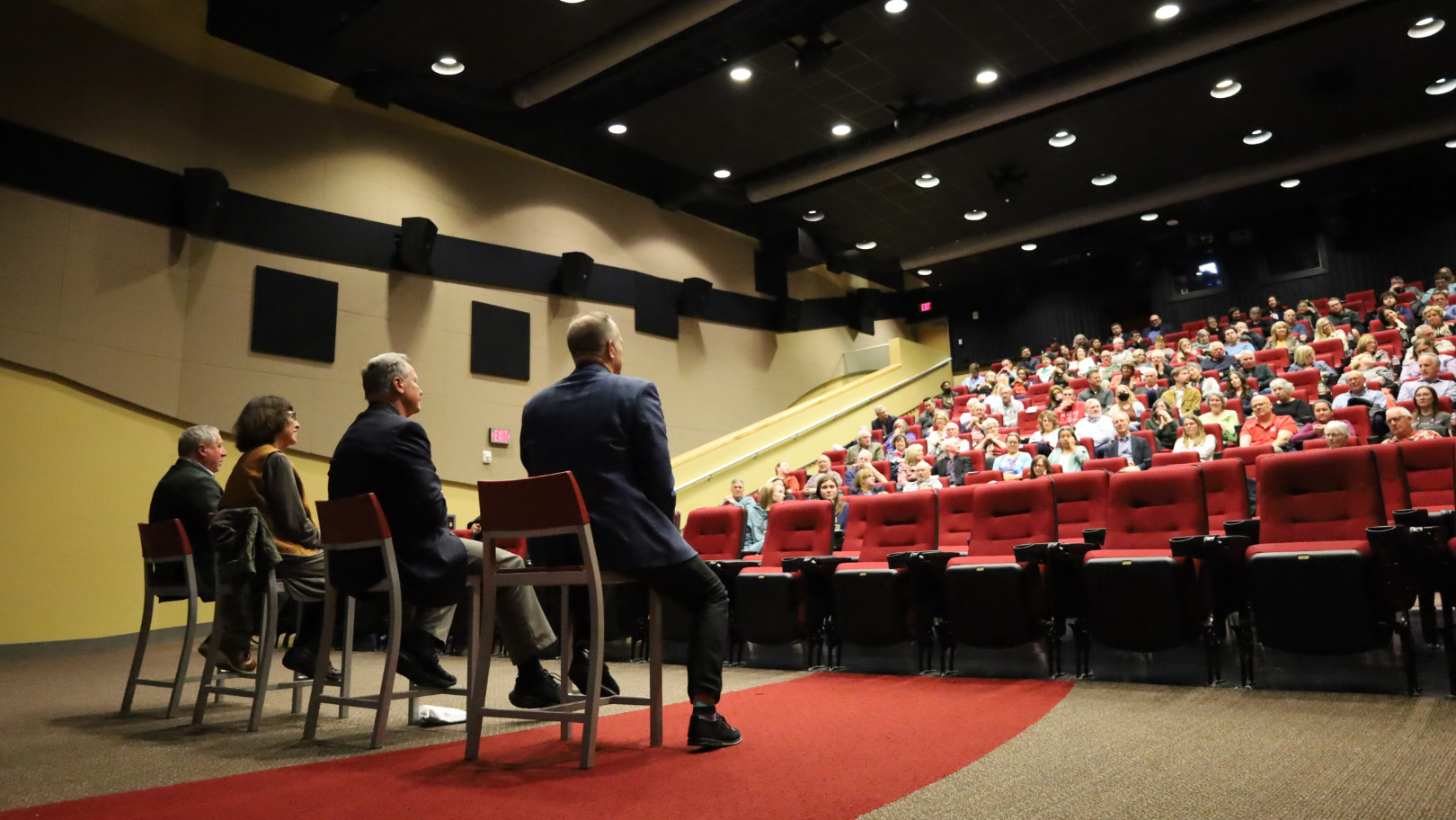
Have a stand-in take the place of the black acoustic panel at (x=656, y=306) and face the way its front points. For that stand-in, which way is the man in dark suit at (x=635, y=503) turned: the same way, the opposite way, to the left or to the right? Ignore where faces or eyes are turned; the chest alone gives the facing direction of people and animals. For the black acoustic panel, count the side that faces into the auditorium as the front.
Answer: to the left

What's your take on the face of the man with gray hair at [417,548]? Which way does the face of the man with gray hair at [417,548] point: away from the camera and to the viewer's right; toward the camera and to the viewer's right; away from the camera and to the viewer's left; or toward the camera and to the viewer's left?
away from the camera and to the viewer's right

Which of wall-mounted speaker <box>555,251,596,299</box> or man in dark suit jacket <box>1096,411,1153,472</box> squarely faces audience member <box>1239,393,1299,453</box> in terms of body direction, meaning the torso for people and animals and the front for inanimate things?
the wall-mounted speaker

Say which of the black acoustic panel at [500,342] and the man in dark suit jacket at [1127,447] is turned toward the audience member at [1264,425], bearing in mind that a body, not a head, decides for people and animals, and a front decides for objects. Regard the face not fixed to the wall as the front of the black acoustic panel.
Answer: the black acoustic panel

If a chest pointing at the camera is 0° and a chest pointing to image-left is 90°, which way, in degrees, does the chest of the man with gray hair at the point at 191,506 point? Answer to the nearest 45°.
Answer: approximately 270°

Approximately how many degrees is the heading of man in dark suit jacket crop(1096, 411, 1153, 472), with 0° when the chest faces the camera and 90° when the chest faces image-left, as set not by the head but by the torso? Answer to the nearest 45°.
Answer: approximately 45°

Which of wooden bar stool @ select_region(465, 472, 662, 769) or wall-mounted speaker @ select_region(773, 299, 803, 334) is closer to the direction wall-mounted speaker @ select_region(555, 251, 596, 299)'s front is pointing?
the wooden bar stool

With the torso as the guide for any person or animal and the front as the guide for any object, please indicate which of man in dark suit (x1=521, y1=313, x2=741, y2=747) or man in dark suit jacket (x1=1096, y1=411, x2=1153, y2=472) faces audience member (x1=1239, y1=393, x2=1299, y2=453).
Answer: man in dark suit (x1=521, y1=313, x2=741, y2=747)

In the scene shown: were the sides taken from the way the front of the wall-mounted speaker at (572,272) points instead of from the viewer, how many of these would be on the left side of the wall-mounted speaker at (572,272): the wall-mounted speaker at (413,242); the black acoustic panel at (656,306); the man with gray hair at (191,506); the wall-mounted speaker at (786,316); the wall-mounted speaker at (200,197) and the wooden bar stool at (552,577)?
2

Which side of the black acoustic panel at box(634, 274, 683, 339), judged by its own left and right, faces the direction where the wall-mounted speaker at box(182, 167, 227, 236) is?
right

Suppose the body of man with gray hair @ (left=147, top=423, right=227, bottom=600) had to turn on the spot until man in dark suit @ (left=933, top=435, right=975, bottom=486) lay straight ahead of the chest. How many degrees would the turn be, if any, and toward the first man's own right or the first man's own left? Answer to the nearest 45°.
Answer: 0° — they already face them

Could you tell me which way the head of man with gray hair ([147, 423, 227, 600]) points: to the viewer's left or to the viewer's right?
to the viewer's right

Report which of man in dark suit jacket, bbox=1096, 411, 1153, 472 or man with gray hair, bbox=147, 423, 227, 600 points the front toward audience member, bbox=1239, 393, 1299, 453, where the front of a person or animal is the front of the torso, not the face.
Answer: the man with gray hair

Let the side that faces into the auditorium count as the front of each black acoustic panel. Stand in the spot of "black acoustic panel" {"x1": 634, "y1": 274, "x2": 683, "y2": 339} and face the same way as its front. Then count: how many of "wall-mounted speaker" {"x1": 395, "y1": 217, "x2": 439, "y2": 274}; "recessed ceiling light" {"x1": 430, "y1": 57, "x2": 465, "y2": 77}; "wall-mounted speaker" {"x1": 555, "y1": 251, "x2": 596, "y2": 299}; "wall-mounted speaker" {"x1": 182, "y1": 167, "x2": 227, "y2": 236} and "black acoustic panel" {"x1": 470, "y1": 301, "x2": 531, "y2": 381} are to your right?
5

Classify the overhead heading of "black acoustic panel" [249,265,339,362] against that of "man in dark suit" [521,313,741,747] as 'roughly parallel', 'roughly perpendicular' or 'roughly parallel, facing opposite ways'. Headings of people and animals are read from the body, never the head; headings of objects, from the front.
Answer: roughly perpendicular

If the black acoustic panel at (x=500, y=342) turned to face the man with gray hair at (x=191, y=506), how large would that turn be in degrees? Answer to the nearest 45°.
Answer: approximately 45° to its right
